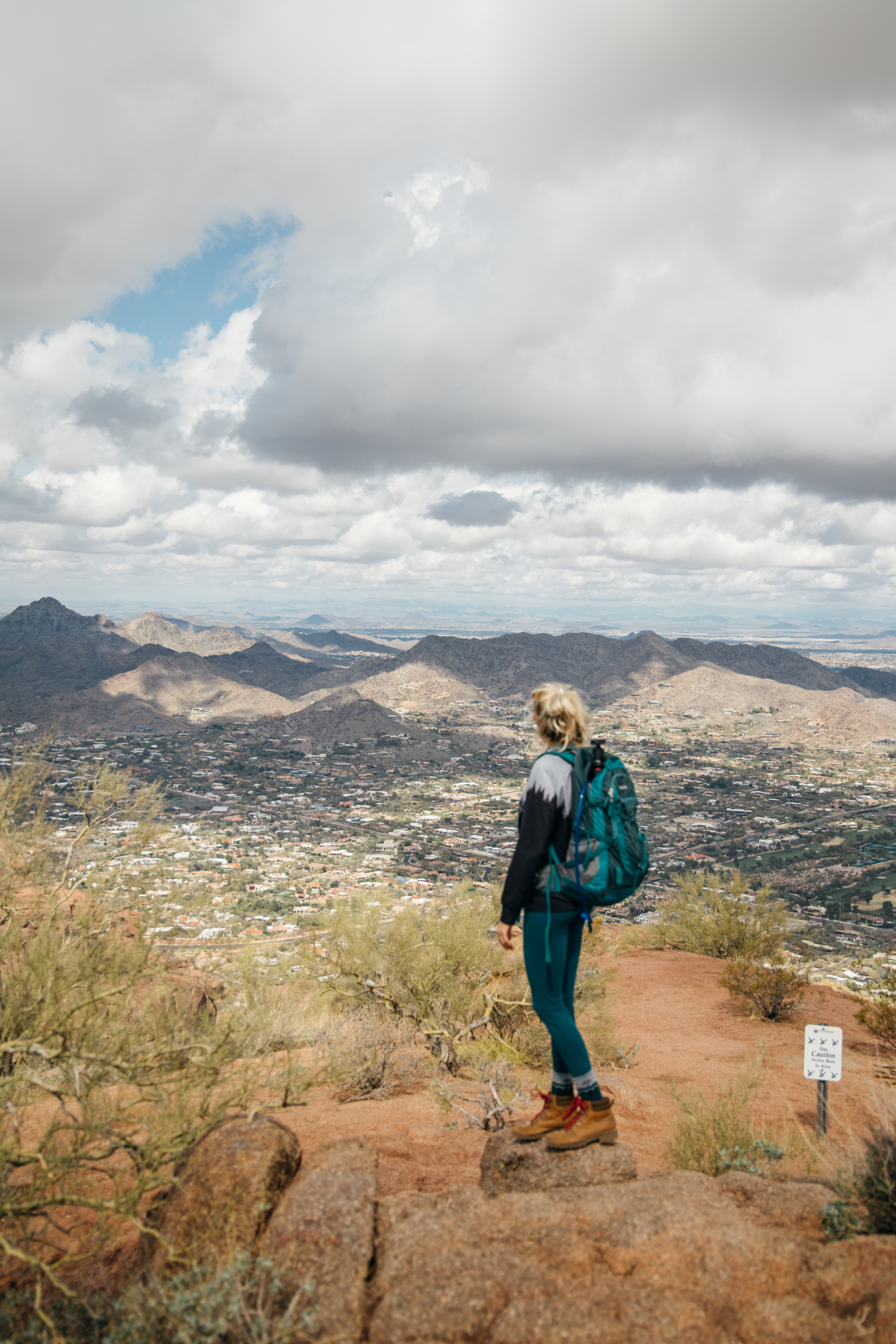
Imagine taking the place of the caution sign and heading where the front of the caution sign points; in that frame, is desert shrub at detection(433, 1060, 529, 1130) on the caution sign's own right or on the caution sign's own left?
on the caution sign's own right

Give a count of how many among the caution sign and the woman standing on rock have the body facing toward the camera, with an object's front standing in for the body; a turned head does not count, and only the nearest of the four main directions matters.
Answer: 1

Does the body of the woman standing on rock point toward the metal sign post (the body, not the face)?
no

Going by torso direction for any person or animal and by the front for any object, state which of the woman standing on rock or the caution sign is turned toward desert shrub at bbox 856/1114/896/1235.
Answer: the caution sign

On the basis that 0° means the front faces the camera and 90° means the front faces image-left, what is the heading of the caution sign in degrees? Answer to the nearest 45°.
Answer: approximately 0°

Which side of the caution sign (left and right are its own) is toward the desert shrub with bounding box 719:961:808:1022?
back

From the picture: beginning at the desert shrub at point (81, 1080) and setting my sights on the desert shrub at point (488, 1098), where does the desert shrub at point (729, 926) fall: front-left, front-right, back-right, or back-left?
front-left

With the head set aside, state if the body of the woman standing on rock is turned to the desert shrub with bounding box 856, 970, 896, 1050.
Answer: no
